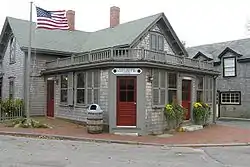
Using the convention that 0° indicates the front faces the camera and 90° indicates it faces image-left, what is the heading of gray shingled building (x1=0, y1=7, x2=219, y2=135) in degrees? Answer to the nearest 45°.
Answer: approximately 0°

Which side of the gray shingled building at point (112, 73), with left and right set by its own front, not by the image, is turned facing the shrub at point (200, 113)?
left

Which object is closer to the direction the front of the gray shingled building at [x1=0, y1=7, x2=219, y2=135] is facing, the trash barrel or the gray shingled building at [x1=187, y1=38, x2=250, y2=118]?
the trash barrel

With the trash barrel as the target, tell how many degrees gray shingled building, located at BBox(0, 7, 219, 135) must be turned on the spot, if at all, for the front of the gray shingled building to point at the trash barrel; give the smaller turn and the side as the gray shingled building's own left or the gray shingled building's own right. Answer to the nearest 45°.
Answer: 0° — it already faces it

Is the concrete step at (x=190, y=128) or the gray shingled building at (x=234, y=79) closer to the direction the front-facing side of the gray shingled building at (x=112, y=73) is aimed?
the concrete step

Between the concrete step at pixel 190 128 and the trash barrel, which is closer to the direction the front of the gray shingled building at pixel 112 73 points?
the trash barrel

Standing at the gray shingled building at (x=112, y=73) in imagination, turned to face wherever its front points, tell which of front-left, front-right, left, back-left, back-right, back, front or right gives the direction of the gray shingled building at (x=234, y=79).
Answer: back-left
